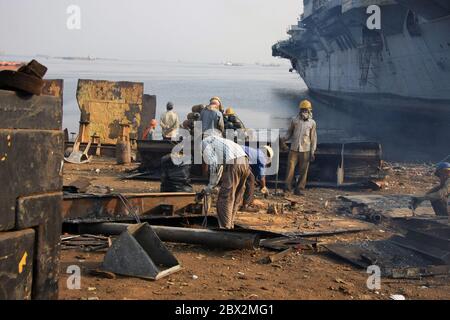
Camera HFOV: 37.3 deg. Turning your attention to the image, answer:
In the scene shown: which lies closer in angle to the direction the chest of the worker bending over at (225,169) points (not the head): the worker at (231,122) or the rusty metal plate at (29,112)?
the worker

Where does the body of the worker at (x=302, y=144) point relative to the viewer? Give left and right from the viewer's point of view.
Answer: facing the viewer

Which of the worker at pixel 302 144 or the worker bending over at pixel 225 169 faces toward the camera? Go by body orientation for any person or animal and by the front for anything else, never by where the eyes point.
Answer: the worker

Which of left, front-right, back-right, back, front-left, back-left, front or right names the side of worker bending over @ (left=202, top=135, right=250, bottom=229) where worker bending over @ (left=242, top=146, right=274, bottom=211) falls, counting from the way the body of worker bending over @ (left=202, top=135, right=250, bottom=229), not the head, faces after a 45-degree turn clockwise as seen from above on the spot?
front

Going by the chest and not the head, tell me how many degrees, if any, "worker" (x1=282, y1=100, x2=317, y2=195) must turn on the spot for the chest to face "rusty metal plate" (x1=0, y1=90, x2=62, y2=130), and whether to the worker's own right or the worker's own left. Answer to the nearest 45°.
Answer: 0° — they already face it

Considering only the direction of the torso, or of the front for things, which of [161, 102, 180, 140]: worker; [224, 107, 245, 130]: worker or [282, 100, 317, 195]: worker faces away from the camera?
[161, 102, 180, 140]: worker
